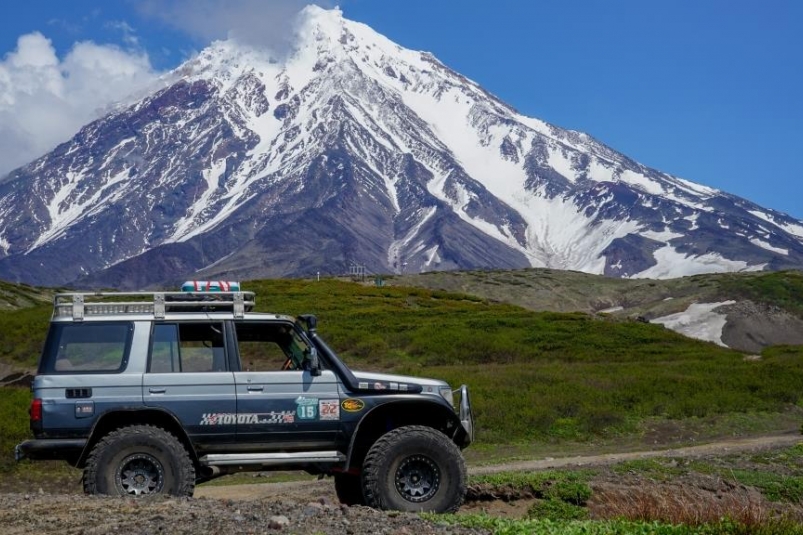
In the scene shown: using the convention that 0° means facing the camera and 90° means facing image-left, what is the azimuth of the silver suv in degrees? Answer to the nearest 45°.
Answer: approximately 270°

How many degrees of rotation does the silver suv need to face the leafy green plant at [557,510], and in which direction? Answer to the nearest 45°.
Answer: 0° — it already faces it
